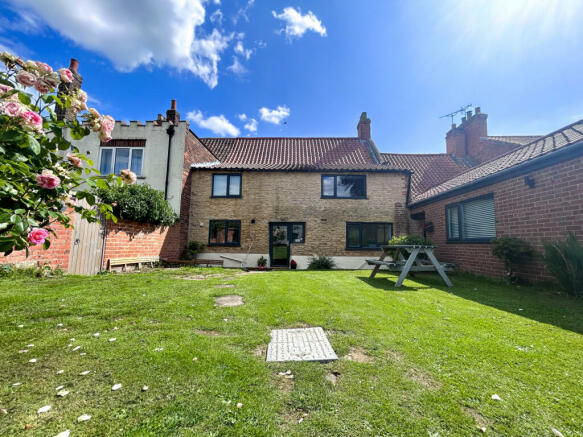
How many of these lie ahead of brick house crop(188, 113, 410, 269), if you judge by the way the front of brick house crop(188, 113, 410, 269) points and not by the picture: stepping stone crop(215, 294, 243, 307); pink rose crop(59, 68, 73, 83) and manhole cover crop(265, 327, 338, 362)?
3

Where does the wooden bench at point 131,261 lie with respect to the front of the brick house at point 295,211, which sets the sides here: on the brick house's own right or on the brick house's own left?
on the brick house's own right

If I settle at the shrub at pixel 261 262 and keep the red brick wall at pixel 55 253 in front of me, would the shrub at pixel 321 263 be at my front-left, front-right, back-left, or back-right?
back-left

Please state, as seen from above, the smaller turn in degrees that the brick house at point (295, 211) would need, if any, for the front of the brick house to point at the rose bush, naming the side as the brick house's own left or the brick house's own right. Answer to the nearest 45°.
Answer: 0° — it already faces it

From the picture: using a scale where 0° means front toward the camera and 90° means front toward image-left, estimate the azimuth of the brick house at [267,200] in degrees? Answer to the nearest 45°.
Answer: approximately 0°

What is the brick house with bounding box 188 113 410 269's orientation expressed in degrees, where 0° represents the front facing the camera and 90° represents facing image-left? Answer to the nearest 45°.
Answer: approximately 0°

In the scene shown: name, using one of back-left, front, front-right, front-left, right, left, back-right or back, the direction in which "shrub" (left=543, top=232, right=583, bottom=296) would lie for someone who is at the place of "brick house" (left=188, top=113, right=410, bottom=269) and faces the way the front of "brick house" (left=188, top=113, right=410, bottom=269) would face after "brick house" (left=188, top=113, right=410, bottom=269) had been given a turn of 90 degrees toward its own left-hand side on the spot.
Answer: front-right

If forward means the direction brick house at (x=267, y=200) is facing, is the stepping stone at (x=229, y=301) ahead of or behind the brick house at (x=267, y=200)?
ahead

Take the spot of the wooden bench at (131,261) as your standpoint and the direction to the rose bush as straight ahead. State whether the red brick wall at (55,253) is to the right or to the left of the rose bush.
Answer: right

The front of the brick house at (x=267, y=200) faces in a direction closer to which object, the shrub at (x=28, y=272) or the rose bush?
the rose bush

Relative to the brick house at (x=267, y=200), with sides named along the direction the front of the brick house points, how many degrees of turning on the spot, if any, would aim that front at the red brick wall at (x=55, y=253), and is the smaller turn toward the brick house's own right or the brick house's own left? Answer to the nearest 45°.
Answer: approximately 45° to the brick house's own right

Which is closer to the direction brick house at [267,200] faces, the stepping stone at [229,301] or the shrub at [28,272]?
the stepping stone
